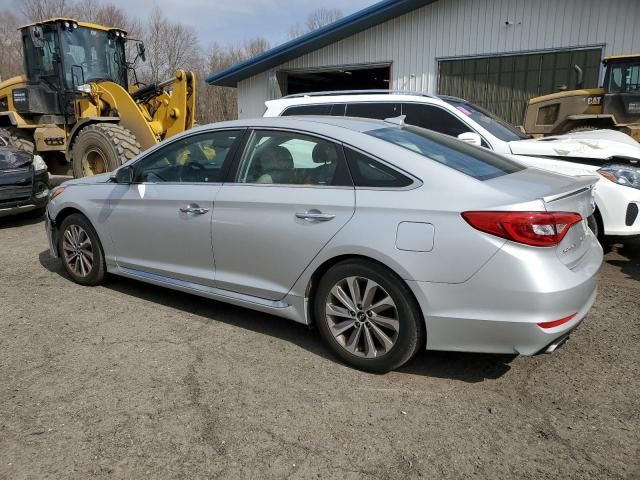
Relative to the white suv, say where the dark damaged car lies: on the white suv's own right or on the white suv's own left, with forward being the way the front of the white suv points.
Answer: on the white suv's own right

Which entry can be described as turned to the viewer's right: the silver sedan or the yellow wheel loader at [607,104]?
the yellow wheel loader

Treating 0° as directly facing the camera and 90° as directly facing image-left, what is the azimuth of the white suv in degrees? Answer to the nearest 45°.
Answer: approximately 315°

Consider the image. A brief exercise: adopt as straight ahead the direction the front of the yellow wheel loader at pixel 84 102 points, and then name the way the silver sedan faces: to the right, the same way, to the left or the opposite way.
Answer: the opposite way

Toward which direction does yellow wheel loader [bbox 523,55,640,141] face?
to the viewer's right

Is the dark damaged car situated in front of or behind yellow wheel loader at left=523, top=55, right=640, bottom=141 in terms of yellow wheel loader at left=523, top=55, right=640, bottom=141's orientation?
behind

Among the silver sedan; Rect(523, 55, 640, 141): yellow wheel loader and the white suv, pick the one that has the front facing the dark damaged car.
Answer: the silver sedan

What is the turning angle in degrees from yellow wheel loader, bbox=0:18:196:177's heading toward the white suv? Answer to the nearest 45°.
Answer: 0° — it already faces it

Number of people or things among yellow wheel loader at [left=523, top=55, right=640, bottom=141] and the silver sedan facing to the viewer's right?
1

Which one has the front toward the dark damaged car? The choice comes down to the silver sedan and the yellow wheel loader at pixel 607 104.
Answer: the silver sedan

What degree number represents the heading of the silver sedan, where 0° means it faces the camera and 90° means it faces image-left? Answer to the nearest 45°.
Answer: approximately 135°

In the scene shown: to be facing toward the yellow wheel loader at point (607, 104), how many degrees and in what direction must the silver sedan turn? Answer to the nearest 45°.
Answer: approximately 90° to its right

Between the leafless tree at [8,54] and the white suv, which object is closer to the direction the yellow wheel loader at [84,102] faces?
the white suv

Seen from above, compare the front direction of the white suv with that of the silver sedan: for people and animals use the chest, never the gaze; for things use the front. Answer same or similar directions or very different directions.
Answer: very different directions
